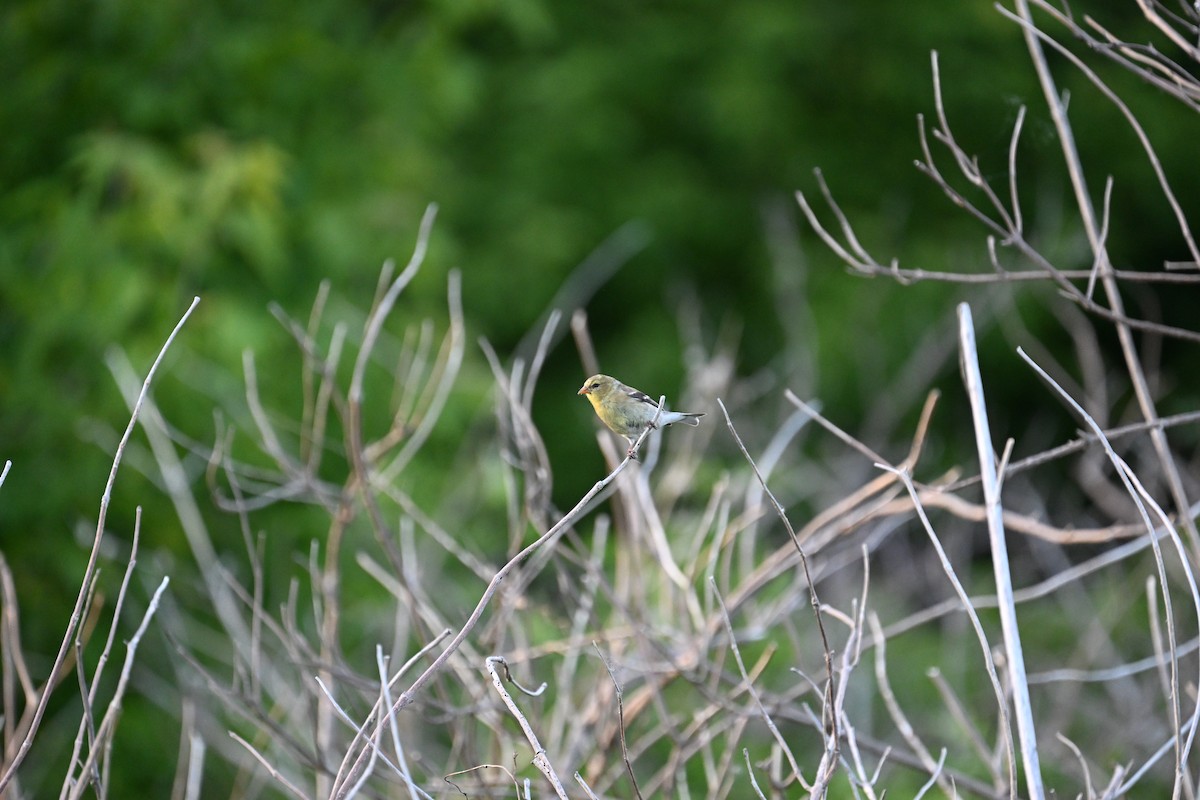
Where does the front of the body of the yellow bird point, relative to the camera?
to the viewer's left
